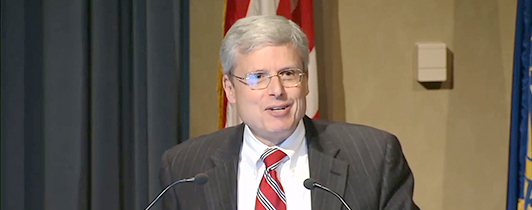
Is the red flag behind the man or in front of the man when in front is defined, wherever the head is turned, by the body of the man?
behind

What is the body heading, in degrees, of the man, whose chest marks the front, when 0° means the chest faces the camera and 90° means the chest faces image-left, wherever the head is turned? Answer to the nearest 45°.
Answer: approximately 0°
